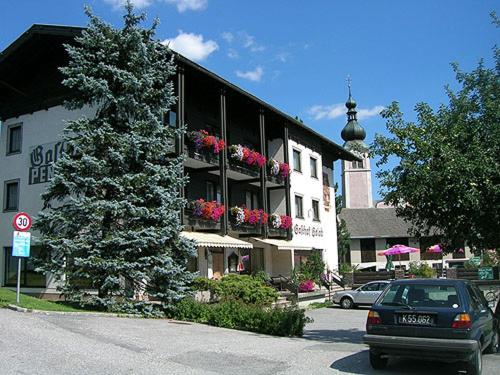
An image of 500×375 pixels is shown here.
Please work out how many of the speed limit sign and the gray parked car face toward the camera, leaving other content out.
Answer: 1

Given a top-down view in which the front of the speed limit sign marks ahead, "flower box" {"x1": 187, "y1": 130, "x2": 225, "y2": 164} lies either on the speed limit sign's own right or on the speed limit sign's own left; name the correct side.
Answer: on the speed limit sign's own left

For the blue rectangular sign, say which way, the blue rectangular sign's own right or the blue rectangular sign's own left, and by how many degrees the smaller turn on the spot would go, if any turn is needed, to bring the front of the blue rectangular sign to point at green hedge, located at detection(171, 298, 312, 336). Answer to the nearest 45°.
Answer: approximately 45° to the blue rectangular sign's own left

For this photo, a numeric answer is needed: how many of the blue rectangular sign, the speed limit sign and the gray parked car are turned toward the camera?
2

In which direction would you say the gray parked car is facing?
to the viewer's left

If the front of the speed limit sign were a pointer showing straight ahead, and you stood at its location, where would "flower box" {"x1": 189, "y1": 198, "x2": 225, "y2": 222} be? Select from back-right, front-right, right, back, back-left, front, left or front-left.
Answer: back-left

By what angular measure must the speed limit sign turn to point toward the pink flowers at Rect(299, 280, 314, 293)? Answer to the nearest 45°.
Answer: approximately 135° to its left

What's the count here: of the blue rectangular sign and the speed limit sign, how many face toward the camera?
2

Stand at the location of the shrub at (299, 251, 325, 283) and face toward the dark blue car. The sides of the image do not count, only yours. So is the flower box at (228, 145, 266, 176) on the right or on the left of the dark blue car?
right

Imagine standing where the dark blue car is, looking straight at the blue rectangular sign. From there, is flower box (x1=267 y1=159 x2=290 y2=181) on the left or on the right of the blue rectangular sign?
right
